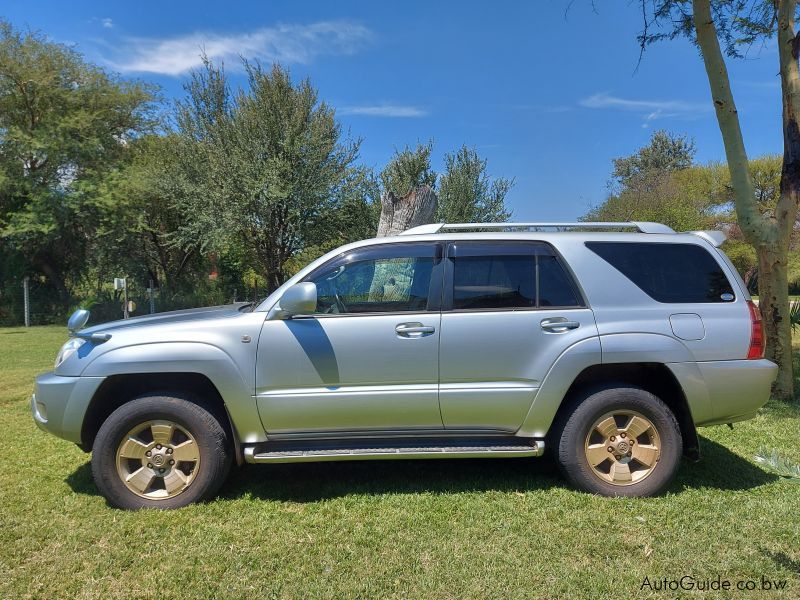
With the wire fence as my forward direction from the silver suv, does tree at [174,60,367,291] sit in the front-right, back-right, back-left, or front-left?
front-right

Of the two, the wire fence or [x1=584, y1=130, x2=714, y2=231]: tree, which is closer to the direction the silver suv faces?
the wire fence

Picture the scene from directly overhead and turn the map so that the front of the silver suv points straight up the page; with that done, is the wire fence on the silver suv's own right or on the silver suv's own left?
on the silver suv's own right

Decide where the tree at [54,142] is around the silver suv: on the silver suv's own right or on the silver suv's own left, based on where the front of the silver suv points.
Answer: on the silver suv's own right

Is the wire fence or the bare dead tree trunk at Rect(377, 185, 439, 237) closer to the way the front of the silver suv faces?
the wire fence

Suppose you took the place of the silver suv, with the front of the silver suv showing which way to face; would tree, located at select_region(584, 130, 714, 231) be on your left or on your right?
on your right

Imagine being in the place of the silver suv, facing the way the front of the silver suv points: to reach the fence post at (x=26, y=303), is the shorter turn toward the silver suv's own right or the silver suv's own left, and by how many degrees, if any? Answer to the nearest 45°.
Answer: approximately 45° to the silver suv's own right

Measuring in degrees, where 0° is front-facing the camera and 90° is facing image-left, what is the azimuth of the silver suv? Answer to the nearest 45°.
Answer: approximately 90°

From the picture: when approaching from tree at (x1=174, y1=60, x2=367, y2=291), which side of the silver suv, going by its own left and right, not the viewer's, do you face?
right

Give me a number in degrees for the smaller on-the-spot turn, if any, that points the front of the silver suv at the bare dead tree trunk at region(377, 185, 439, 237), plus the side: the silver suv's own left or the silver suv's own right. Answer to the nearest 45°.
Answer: approximately 90° to the silver suv's own right
